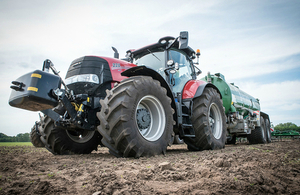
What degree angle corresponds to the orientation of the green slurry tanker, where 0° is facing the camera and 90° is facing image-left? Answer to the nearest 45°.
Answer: approximately 45°

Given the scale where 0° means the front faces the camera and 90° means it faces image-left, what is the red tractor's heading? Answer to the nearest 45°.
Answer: approximately 45°

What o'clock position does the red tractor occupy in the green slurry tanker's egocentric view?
The red tractor is roughly at 11 o'clock from the green slurry tanker.

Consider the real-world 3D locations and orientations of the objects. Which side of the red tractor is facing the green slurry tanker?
back
